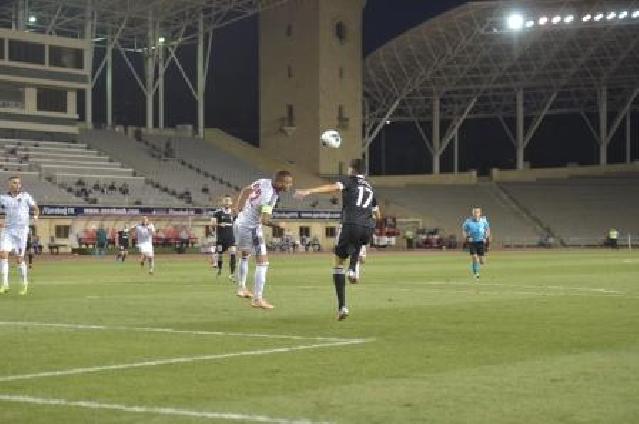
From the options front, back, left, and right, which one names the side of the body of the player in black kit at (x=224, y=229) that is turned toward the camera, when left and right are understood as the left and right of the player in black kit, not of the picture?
front

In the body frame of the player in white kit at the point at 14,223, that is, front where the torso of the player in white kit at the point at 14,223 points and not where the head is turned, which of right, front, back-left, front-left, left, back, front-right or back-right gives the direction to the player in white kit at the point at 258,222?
front-left

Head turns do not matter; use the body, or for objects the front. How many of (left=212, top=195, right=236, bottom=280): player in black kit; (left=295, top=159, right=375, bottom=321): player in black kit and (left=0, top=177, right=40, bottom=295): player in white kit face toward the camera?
2

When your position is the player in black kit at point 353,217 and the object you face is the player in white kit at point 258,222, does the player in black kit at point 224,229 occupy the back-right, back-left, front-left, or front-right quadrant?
front-right

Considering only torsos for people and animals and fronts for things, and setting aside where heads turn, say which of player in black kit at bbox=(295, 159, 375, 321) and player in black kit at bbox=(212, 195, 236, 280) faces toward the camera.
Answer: player in black kit at bbox=(212, 195, 236, 280)

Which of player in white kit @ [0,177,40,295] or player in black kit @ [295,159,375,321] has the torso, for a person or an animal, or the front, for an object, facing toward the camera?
the player in white kit

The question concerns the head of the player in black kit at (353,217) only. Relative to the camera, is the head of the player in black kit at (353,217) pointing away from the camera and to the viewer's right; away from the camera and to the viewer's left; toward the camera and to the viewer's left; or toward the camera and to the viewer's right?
away from the camera and to the viewer's left

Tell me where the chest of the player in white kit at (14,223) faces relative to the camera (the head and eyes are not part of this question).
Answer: toward the camera

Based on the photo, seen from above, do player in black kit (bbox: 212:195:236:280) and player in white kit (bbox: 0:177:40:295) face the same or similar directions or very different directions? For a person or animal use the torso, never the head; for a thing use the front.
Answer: same or similar directions

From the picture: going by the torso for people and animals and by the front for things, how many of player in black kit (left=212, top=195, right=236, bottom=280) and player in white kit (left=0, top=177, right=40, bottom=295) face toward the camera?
2

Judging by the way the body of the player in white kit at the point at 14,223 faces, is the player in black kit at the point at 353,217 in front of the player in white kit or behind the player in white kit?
in front

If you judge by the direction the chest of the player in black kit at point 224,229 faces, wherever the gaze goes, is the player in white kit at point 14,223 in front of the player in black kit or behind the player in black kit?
in front

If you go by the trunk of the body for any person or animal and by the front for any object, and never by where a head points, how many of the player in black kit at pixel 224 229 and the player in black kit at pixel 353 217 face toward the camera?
1
